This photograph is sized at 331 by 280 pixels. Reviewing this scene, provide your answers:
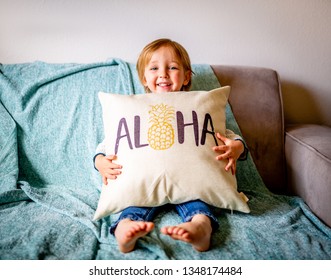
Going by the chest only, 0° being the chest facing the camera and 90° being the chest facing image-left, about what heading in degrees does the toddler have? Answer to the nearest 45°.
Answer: approximately 0°
